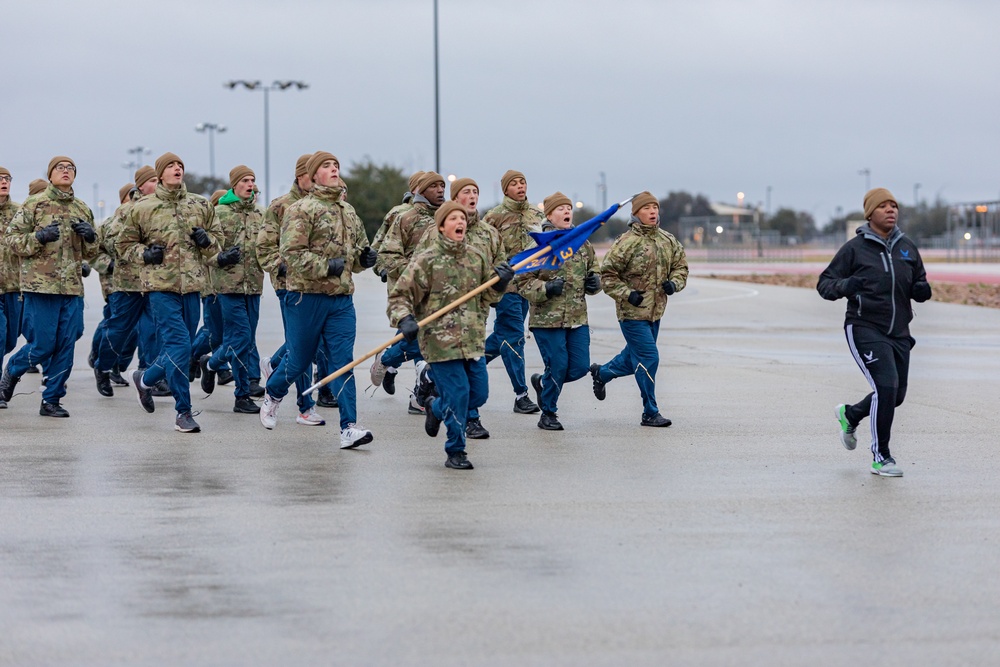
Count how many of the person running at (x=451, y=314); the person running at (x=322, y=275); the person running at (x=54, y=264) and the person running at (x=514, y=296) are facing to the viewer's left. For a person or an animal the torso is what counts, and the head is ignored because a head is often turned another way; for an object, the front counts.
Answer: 0

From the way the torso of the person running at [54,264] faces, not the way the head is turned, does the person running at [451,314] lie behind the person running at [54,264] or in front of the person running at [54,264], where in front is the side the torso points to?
in front

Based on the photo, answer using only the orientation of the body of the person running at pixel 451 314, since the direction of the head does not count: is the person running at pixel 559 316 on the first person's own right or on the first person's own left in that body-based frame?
on the first person's own left

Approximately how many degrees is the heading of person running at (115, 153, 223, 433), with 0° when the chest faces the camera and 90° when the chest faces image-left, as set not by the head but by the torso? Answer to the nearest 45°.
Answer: approximately 315°

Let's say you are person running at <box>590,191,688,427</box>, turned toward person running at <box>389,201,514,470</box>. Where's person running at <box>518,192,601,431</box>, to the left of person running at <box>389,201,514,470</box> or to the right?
right

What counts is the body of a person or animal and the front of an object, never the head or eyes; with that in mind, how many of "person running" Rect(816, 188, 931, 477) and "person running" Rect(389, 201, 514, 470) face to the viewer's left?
0

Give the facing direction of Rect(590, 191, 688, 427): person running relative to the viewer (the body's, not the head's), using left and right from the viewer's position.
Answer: facing the viewer and to the right of the viewer

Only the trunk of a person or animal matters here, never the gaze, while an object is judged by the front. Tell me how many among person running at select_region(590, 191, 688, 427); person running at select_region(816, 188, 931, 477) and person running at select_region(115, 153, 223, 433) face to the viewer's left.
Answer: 0

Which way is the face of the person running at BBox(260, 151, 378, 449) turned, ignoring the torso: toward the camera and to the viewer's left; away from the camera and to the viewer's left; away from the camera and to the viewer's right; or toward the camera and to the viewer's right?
toward the camera and to the viewer's right

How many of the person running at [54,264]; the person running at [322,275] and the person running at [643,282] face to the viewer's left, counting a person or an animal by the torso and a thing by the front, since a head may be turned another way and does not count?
0

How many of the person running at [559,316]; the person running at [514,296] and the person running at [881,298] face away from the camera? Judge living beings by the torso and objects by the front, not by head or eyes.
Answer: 0

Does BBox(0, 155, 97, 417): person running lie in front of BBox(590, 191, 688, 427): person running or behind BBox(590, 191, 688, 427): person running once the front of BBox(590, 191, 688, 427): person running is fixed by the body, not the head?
behind

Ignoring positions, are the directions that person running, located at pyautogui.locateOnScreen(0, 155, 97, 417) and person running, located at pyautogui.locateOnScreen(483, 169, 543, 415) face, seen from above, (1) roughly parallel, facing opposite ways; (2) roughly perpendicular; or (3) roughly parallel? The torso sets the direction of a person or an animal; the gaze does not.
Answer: roughly parallel

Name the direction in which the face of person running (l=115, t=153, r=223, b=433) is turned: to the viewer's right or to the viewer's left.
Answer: to the viewer's right

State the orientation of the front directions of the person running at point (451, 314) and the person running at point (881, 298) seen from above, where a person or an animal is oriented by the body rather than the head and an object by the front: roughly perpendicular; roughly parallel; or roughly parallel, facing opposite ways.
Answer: roughly parallel
